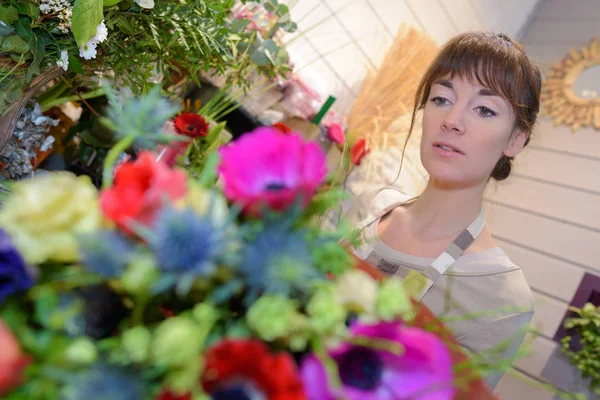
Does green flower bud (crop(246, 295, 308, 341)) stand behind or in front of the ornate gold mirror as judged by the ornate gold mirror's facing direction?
in front

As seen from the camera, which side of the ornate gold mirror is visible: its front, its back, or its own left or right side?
front

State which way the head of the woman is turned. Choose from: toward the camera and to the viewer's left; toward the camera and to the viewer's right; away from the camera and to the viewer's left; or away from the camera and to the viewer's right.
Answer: toward the camera and to the viewer's left

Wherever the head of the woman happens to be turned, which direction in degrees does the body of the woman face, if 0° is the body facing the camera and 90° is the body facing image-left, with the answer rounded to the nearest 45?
approximately 45°

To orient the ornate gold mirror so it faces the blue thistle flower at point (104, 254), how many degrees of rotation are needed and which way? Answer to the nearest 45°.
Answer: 0° — it already faces it

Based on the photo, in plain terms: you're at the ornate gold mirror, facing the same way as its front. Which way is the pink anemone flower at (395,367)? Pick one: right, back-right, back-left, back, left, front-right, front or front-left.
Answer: front
